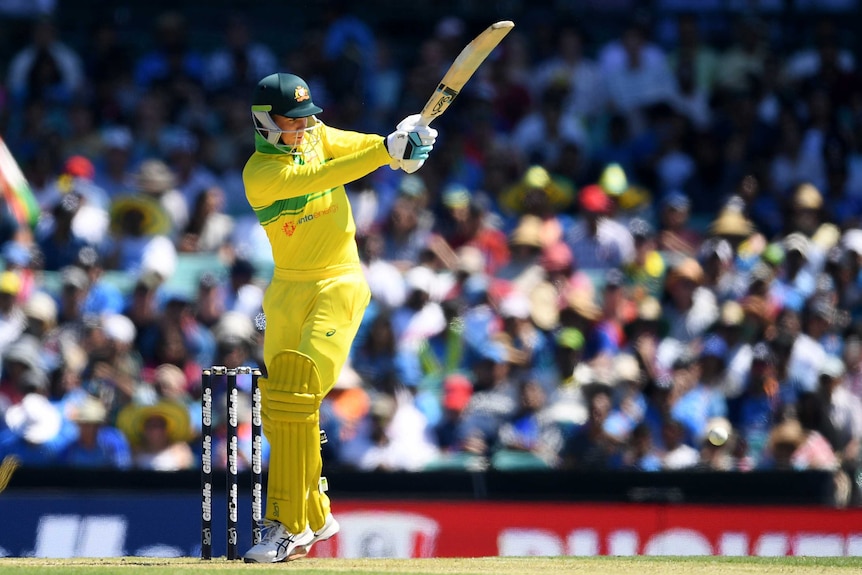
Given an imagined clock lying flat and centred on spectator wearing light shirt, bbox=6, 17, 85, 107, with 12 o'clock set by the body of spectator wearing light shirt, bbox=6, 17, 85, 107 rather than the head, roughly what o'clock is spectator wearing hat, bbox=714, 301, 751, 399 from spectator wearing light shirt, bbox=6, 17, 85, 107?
spectator wearing hat, bbox=714, 301, 751, 399 is roughly at 10 o'clock from spectator wearing light shirt, bbox=6, 17, 85, 107.

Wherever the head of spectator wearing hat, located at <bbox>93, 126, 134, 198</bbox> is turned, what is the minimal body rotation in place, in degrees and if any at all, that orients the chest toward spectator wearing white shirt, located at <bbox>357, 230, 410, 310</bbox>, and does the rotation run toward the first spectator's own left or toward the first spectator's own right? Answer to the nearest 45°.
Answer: approximately 45° to the first spectator's own left

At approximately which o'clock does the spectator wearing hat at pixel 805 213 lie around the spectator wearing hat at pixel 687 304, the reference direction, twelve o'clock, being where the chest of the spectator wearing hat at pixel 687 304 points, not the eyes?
the spectator wearing hat at pixel 805 213 is roughly at 8 o'clock from the spectator wearing hat at pixel 687 304.

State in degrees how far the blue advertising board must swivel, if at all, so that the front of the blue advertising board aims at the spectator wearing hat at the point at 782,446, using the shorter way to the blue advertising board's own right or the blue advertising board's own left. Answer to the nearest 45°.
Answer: approximately 90° to the blue advertising board's own left

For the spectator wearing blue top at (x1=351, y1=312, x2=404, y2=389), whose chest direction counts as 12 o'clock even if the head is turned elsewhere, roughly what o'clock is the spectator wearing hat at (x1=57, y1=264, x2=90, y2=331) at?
the spectator wearing hat at (x1=57, y1=264, x2=90, y2=331) is roughly at 3 o'clock from the spectator wearing blue top at (x1=351, y1=312, x2=404, y2=389).

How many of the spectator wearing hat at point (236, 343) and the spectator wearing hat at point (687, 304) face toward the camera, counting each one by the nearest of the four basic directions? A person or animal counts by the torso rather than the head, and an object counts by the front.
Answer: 2

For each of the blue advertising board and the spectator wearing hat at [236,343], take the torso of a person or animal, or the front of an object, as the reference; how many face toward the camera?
2
